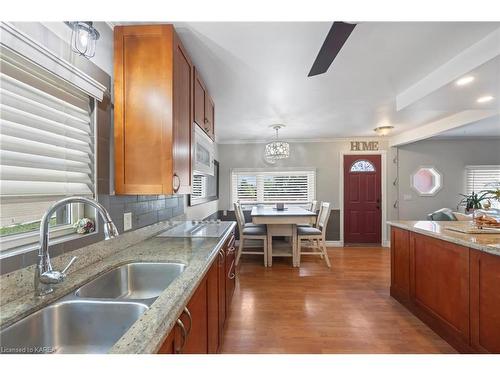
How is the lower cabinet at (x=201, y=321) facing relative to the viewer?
to the viewer's right

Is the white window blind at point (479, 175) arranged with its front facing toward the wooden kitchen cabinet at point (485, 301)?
yes

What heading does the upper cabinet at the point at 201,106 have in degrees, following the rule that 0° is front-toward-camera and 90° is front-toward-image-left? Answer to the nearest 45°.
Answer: approximately 270°

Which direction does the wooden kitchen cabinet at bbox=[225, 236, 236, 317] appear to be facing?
to the viewer's right

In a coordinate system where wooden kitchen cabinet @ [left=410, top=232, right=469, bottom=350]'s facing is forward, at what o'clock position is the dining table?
The dining table is roughly at 2 o'clock from the wooden kitchen cabinet.

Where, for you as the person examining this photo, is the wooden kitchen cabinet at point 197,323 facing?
facing to the right of the viewer

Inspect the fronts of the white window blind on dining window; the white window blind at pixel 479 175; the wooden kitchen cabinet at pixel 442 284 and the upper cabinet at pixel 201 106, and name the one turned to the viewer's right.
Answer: the upper cabinet

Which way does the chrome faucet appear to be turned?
to the viewer's right

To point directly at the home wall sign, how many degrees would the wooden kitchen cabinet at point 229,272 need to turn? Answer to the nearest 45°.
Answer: approximately 45° to its left

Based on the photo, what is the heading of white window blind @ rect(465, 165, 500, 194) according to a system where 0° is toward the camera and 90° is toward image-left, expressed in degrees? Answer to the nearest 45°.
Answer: approximately 0°
